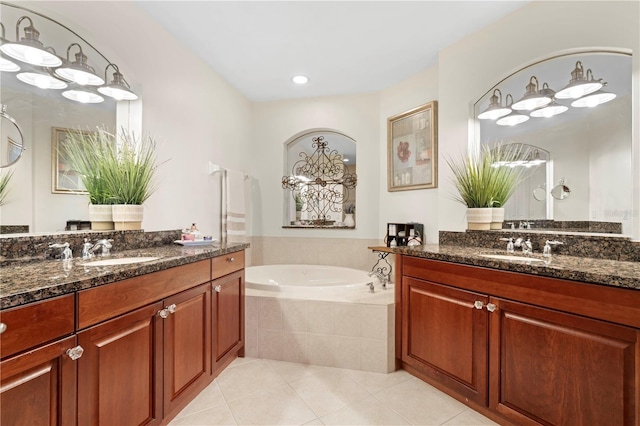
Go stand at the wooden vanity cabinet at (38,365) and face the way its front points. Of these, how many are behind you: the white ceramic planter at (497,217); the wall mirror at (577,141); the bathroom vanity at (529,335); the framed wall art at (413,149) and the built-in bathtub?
0

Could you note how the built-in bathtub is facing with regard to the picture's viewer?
facing the viewer

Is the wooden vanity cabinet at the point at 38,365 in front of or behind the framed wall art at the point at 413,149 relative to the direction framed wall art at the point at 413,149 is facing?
in front

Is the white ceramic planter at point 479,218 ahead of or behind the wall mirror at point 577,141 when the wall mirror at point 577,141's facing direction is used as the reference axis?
ahead

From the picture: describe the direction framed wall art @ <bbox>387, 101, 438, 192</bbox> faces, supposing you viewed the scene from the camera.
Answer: facing the viewer and to the left of the viewer

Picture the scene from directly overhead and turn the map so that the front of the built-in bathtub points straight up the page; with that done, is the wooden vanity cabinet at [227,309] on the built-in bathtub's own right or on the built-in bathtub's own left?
on the built-in bathtub's own right

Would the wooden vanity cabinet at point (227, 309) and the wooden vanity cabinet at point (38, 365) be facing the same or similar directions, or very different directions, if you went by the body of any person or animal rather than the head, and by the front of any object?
same or similar directions

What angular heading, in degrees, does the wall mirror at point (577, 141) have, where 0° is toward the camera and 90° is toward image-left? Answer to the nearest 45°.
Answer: approximately 45°

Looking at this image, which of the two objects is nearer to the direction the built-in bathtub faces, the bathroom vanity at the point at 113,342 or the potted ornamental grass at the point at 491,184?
the bathroom vanity

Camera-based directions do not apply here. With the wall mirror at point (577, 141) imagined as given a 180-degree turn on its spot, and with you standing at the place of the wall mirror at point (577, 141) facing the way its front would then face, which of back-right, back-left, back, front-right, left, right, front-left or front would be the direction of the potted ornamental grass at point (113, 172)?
back

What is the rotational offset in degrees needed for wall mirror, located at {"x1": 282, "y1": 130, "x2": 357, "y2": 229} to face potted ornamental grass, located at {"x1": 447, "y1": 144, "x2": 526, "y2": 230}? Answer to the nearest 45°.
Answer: approximately 45° to its left

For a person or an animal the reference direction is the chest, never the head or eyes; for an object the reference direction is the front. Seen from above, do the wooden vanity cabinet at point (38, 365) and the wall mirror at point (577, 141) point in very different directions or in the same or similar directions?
very different directions

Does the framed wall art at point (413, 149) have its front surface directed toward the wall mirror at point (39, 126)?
yes

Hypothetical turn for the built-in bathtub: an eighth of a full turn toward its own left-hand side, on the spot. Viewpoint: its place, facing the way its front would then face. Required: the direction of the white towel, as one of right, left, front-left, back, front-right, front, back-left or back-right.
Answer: back

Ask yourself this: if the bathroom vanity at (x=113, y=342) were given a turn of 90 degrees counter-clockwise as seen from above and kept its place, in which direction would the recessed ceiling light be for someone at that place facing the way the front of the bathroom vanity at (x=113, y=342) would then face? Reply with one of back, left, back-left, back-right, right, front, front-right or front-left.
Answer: front

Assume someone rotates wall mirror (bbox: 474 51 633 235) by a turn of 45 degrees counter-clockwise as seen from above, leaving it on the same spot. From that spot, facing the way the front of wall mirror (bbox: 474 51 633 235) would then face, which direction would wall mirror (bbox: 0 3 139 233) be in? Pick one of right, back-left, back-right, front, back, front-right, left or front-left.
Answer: front-right

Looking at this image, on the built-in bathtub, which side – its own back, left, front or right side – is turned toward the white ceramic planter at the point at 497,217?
left

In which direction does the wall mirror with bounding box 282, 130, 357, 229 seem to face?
toward the camera

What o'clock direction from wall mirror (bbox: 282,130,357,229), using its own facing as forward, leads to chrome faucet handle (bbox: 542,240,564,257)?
The chrome faucet handle is roughly at 11 o'clock from the wall mirror.

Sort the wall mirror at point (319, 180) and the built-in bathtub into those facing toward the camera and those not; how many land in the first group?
2

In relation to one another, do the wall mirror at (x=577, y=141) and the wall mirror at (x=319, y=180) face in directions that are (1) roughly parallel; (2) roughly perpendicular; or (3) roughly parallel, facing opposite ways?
roughly perpendicular
